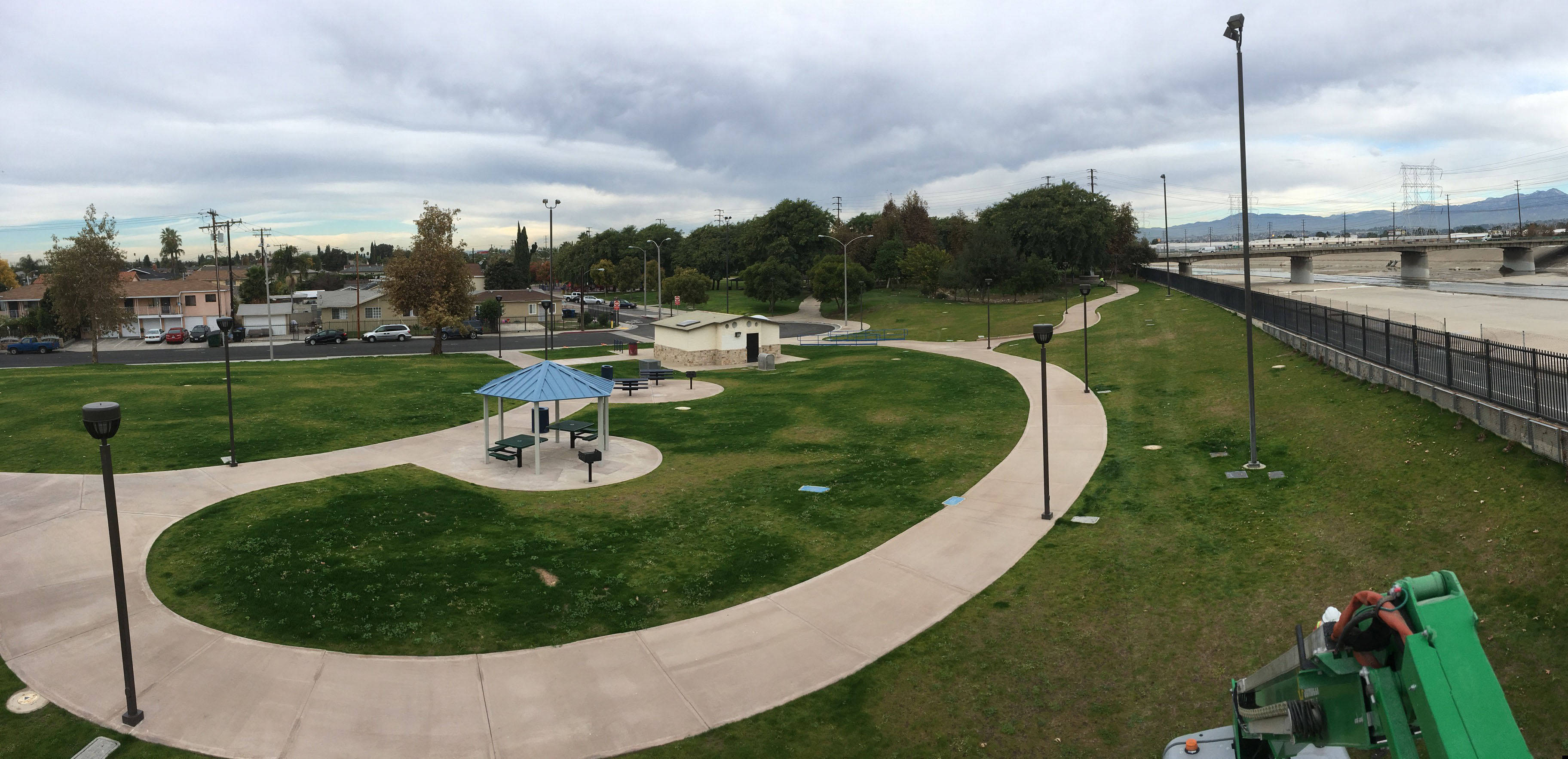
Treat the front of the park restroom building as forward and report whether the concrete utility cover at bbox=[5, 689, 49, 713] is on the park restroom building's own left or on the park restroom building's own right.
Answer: on the park restroom building's own right

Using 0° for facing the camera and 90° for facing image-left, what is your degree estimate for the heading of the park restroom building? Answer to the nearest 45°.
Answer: approximately 315°

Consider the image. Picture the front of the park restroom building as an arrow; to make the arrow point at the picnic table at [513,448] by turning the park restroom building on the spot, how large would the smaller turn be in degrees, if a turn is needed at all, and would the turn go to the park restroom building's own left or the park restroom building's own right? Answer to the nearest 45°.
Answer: approximately 45° to the park restroom building's own right

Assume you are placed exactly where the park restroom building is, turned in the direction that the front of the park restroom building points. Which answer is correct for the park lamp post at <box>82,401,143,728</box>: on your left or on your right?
on your right

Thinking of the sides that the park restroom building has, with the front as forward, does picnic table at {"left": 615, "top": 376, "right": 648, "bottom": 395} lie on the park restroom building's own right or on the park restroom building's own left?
on the park restroom building's own right

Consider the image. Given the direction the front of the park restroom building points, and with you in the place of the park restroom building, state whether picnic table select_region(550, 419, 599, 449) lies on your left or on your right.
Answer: on your right
